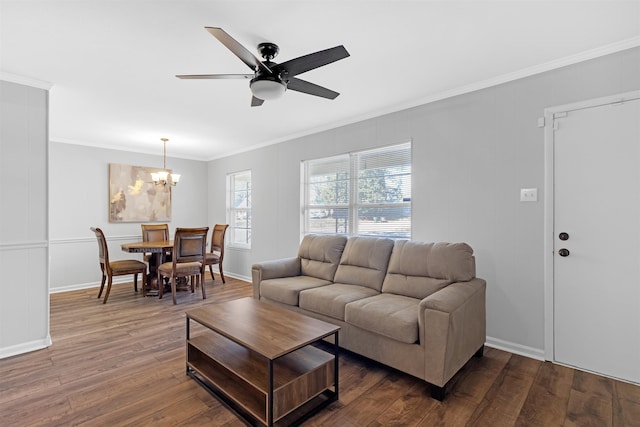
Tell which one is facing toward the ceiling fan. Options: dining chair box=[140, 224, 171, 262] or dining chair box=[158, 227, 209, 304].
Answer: dining chair box=[140, 224, 171, 262]

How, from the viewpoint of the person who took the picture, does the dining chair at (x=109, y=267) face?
facing to the right of the viewer

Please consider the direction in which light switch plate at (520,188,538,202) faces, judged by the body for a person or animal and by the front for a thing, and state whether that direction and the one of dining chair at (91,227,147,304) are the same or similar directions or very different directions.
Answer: very different directions

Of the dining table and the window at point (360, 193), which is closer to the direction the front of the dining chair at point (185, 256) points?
the dining table

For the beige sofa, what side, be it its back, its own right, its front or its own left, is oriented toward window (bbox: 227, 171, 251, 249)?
right

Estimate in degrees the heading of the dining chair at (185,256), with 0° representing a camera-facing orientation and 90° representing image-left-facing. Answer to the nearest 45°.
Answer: approximately 135°

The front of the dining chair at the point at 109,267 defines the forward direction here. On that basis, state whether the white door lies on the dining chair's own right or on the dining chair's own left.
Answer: on the dining chair's own right

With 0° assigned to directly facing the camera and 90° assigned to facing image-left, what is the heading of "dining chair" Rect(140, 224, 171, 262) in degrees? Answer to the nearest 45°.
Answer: approximately 0°
